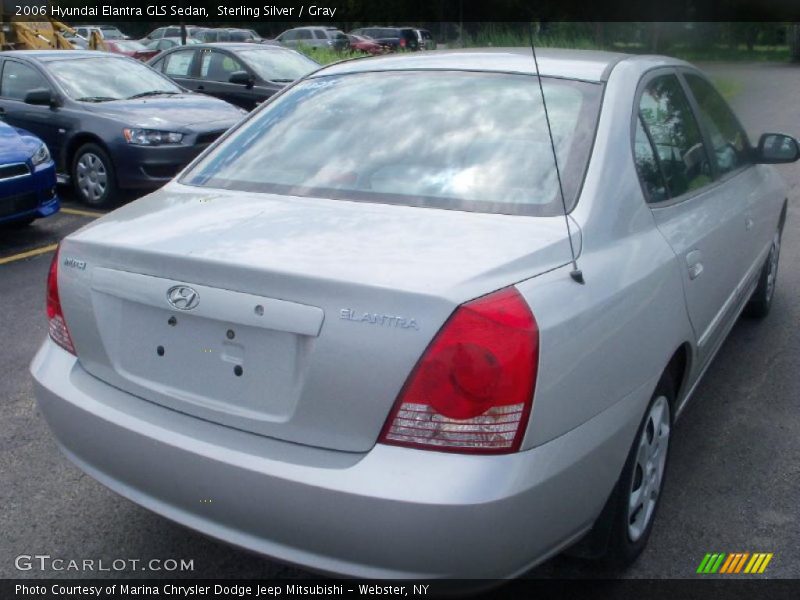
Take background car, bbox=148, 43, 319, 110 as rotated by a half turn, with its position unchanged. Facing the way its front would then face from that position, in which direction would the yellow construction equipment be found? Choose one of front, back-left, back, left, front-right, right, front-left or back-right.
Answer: front

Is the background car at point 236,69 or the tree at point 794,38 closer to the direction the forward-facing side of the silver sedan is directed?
the tree

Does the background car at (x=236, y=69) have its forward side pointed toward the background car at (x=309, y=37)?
no

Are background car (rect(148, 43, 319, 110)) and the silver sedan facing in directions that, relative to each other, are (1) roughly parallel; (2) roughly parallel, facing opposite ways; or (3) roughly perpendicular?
roughly perpendicular

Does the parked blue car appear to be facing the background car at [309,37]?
no

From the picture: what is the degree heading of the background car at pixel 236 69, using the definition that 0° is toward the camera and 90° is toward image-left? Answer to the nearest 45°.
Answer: approximately 315°

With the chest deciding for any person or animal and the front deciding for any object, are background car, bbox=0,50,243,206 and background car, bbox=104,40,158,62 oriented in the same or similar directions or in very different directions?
same or similar directions

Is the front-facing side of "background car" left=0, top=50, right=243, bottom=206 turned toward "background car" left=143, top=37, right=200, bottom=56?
no

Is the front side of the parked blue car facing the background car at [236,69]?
no

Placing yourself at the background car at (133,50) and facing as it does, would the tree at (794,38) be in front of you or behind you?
in front

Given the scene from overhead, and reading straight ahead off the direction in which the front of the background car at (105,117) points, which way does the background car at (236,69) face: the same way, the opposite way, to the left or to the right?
the same way

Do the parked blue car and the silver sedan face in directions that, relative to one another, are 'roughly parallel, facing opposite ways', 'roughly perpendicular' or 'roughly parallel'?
roughly perpendicular

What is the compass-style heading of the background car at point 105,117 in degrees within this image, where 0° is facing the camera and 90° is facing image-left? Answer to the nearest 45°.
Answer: approximately 315°

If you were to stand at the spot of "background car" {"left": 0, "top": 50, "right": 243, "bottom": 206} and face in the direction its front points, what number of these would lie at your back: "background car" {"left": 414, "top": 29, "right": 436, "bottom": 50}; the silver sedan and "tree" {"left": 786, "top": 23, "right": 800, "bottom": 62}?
0

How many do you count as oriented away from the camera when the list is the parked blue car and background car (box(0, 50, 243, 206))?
0

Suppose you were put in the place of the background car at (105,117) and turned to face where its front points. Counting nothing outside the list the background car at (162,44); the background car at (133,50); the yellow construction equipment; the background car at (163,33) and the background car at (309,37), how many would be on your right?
0

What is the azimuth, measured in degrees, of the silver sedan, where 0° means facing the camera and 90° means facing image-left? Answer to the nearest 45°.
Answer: approximately 225°

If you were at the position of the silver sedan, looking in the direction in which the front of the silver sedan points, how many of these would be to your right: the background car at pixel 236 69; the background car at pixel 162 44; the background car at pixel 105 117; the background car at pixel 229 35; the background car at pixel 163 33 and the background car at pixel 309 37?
0

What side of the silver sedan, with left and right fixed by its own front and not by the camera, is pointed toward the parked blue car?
left

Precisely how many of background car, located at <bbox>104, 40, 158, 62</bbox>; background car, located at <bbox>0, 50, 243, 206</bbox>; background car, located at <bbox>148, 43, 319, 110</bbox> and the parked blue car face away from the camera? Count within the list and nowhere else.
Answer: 0
